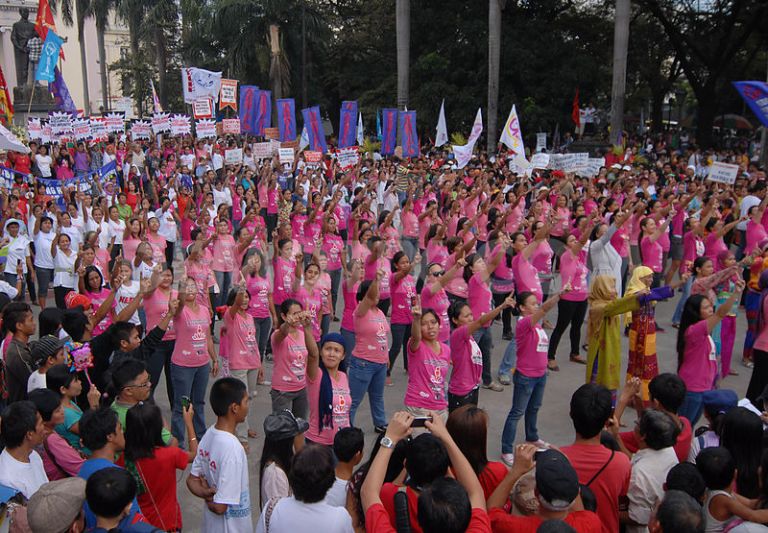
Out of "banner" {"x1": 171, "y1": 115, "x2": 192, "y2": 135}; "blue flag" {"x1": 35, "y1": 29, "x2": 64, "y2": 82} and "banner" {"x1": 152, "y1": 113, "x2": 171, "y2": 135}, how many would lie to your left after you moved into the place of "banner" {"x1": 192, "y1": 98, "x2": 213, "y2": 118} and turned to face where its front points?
0

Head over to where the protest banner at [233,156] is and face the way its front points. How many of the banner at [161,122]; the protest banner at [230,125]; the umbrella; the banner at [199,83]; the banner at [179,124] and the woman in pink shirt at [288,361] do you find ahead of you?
1

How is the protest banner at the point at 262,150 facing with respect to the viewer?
toward the camera

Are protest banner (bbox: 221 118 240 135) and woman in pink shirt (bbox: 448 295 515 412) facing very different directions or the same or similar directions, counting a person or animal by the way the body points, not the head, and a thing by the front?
same or similar directions

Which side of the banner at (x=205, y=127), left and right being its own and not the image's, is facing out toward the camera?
front

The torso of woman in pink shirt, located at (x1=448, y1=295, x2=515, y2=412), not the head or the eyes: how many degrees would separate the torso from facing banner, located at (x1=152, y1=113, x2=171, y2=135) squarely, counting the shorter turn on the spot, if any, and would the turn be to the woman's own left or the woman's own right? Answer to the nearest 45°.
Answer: approximately 180°

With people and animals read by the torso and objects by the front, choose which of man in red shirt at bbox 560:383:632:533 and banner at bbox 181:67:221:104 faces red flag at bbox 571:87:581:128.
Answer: the man in red shirt

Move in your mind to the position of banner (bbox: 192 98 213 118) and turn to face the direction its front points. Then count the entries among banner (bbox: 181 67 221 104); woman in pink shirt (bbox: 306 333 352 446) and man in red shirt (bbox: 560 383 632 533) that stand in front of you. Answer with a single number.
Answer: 2

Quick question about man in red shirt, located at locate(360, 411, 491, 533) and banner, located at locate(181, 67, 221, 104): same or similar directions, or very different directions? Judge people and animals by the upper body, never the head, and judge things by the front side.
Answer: very different directions

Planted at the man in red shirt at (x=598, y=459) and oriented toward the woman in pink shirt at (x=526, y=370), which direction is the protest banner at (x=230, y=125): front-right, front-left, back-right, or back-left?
front-left

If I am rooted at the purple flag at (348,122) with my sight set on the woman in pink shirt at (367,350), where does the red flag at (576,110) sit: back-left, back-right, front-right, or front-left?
back-left

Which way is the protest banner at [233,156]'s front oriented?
toward the camera

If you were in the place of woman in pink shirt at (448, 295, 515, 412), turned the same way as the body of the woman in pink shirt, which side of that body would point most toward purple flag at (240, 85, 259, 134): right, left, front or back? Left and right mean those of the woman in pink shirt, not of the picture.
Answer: back

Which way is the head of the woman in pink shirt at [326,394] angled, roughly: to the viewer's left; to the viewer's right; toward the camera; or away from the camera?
toward the camera

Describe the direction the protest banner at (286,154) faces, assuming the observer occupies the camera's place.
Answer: facing the viewer

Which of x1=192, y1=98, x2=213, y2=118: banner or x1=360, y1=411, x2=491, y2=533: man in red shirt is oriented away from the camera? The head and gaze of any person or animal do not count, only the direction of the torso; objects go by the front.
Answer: the man in red shirt

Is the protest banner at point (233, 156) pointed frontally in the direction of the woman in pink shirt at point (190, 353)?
yes

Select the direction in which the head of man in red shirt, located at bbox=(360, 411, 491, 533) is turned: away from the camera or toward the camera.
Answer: away from the camera
